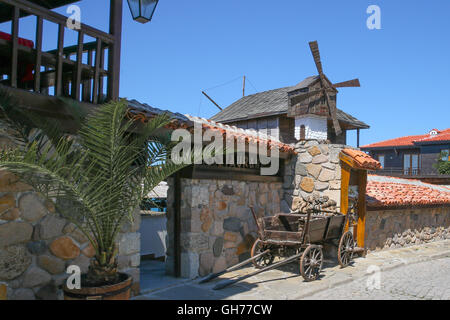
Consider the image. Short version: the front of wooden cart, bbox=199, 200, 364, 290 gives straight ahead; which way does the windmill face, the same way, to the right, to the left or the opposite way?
to the left

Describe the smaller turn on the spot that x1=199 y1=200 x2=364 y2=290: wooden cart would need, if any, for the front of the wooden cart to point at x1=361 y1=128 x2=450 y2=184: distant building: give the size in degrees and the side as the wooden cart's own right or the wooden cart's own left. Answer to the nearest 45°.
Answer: approximately 135° to the wooden cart's own right

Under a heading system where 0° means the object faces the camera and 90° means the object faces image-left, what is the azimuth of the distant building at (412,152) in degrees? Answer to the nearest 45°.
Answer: approximately 45°

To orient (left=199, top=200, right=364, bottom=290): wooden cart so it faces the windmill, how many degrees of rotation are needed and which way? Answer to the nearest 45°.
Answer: approximately 135° to its right

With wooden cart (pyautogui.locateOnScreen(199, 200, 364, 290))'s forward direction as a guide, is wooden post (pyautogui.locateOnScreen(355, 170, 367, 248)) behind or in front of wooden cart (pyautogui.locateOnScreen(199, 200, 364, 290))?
behind

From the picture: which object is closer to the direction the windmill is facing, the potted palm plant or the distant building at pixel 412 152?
the potted palm plant

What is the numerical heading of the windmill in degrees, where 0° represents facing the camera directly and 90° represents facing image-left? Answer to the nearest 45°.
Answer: approximately 315°

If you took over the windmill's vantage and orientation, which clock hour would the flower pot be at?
The flower pot is roughly at 2 o'clock from the windmill.

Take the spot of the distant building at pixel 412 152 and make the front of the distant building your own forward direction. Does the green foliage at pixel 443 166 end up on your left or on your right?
on your left

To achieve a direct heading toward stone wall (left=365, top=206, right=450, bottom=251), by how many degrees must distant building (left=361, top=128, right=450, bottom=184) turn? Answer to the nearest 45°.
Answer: approximately 45° to its left
